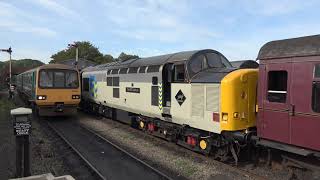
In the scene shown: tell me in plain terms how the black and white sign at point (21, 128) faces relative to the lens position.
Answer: facing the viewer
